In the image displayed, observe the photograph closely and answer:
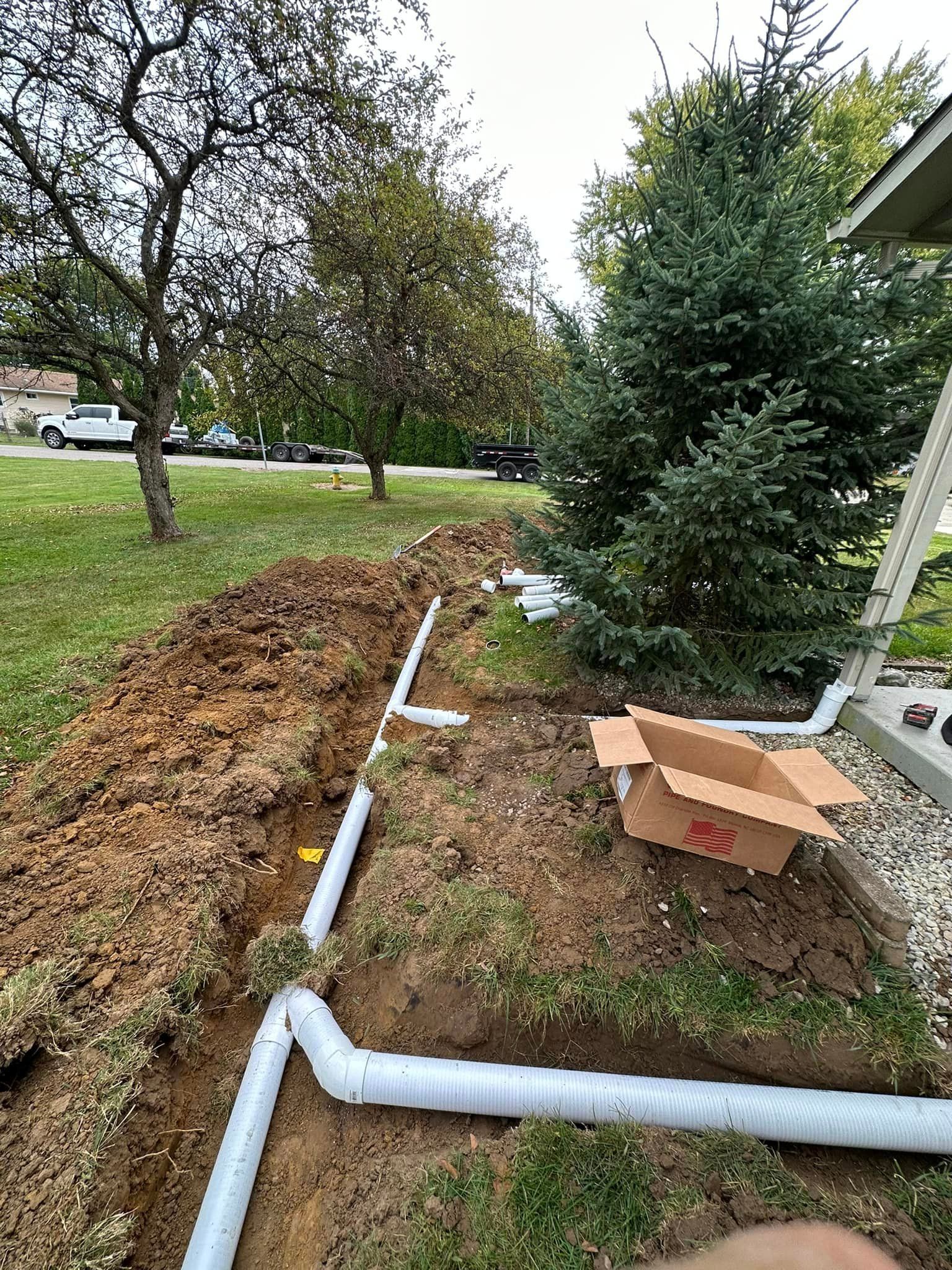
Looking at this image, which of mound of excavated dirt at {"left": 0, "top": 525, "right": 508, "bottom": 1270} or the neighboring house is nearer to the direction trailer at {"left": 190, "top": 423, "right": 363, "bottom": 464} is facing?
the neighboring house

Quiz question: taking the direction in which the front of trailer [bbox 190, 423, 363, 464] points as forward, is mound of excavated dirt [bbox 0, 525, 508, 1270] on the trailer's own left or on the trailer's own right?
on the trailer's own left

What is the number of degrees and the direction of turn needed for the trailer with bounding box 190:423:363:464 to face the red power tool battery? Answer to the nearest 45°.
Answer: approximately 90° to its left

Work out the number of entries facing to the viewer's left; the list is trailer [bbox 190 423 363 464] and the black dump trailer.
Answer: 2

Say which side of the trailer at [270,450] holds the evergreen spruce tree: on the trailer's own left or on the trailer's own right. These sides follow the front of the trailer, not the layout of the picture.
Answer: on the trailer's own left

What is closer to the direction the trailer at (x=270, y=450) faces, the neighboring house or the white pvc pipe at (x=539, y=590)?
the neighboring house

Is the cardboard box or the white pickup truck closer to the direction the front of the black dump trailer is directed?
the white pickup truck

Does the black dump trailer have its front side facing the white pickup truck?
yes

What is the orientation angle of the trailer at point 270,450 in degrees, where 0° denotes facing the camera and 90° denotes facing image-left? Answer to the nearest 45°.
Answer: approximately 90°

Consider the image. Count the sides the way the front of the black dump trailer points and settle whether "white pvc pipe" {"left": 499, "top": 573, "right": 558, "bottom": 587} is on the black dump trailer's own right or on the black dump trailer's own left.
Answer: on the black dump trailer's own left

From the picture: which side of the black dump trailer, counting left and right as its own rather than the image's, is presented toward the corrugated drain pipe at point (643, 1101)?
left

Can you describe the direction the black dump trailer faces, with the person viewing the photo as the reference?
facing to the left of the viewer
